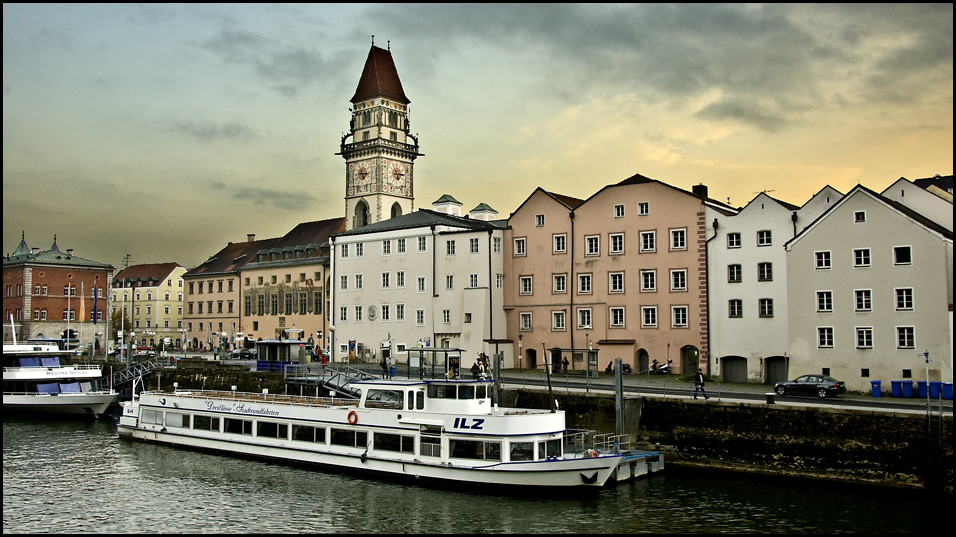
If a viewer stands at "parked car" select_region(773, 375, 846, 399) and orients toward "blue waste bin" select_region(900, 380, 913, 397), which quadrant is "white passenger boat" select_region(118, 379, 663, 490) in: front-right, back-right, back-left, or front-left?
back-right

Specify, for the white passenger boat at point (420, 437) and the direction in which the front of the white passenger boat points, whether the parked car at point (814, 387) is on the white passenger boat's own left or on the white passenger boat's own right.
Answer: on the white passenger boat's own left

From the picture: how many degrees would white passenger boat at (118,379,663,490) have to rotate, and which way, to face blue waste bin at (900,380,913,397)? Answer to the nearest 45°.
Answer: approximately 45° to its left

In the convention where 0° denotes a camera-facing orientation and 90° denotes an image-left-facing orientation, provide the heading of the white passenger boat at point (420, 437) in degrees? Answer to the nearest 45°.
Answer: approximately 315°

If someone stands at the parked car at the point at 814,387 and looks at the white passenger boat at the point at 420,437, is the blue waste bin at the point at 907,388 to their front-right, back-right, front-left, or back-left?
back-left
